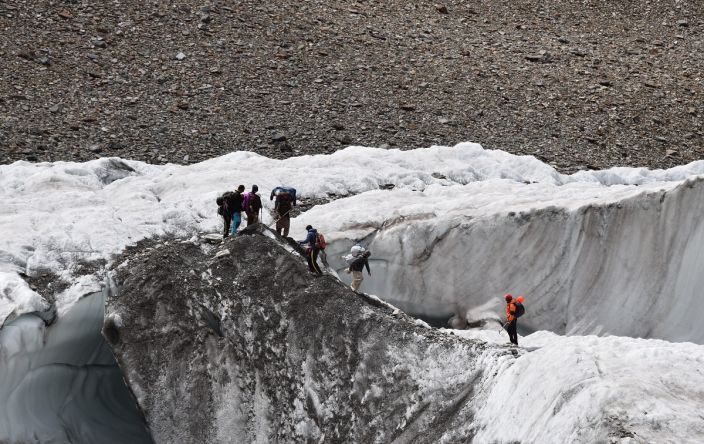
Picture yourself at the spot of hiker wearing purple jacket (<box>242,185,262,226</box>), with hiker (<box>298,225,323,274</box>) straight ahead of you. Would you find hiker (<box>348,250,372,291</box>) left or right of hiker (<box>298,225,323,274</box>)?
left

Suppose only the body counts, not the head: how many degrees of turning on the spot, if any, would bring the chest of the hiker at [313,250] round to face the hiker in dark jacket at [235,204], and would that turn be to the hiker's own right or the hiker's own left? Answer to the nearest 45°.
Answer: approximately 45° to the hiker's own right

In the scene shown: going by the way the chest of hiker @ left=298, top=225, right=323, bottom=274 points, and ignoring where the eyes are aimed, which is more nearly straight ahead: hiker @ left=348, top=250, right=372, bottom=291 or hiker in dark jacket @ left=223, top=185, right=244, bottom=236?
the hiker in dark jacket

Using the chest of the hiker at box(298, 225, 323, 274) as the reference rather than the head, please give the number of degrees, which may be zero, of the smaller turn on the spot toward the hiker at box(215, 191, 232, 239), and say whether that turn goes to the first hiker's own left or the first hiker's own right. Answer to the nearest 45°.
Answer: approximately 45° to the first hiker's own right

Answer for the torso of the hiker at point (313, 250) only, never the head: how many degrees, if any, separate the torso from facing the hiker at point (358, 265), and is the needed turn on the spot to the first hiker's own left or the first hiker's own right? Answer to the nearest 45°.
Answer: approximately 135° to the first hiker's own right

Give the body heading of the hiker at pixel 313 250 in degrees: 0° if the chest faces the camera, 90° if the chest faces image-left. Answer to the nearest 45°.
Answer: approximately 90°

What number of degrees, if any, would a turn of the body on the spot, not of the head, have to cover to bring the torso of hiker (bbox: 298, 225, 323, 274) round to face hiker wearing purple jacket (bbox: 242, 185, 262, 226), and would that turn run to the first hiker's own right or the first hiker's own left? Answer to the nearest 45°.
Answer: approximately 45° to the first hiker's own right

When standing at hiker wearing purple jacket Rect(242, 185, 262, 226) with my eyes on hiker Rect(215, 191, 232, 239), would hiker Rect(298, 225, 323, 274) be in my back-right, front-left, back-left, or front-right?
back-left
